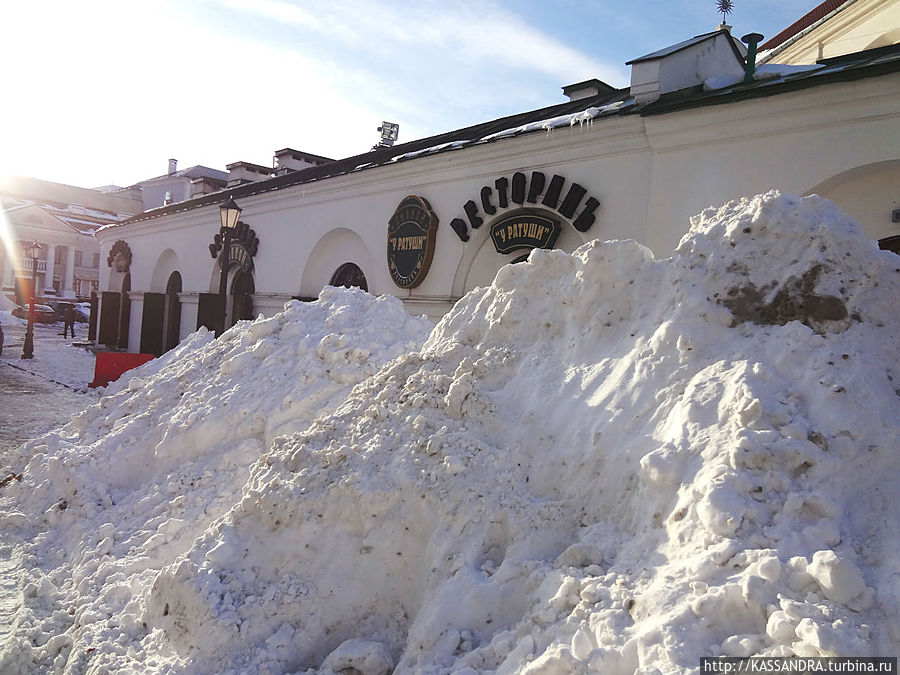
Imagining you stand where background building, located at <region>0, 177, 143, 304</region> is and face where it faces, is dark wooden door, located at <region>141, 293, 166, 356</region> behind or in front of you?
in front

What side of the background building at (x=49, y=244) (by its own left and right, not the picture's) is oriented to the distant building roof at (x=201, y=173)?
front

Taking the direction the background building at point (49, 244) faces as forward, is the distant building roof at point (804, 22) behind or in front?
in front

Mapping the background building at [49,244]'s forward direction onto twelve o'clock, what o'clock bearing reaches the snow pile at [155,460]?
The snow pile is roughly at 12 o'clock from the background building.

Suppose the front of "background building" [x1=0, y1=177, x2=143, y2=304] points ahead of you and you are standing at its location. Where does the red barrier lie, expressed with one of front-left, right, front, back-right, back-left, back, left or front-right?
front

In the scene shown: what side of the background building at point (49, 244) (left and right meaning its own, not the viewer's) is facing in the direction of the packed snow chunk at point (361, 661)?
front

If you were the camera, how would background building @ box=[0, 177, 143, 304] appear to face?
facing the viewer
